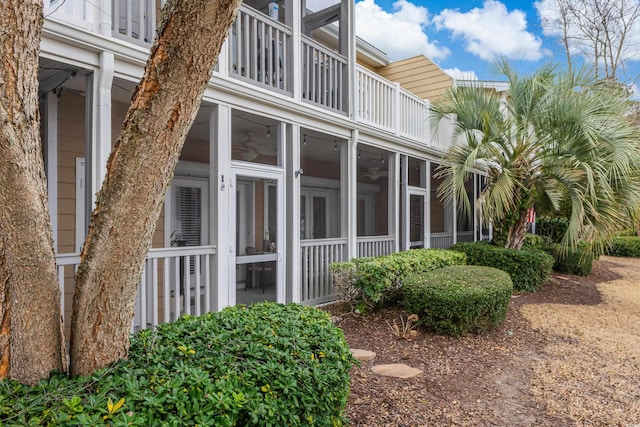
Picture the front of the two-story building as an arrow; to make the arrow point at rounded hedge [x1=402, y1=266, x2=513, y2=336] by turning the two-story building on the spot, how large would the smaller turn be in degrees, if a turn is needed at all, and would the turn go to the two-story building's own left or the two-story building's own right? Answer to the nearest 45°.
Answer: approximately 45° to the two-story building's own left

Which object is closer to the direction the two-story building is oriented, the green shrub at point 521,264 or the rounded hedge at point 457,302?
the rounded hedge

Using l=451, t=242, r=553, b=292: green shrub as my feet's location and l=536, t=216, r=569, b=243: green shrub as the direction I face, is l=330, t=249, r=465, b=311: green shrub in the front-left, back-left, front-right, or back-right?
back-left

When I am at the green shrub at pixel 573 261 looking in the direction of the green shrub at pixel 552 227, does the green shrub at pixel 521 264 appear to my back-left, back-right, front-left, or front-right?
back-left

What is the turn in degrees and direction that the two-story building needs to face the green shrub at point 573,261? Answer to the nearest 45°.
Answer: approximately 90° to its left

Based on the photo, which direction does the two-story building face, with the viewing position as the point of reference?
facing the viewer and to the right of the viewer

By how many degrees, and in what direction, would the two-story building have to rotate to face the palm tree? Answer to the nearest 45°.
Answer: approximately 45° to its left

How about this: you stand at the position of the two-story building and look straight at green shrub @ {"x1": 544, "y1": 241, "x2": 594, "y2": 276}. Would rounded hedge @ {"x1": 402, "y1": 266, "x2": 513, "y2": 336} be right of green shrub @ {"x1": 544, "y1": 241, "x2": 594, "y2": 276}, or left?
right
